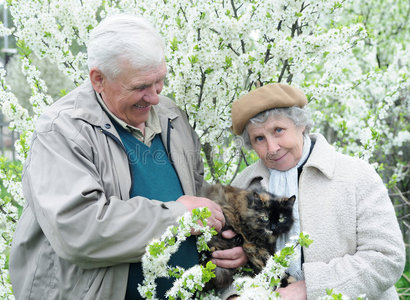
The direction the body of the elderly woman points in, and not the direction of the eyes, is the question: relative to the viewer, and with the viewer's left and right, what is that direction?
facing the viewer and to the left of the viewer

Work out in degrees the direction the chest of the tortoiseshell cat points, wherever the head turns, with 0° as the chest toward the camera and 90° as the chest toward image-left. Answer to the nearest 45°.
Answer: approximately 315°

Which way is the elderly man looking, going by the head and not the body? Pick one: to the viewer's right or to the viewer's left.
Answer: to the viewer's right

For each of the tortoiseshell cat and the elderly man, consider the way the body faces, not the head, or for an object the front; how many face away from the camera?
0
